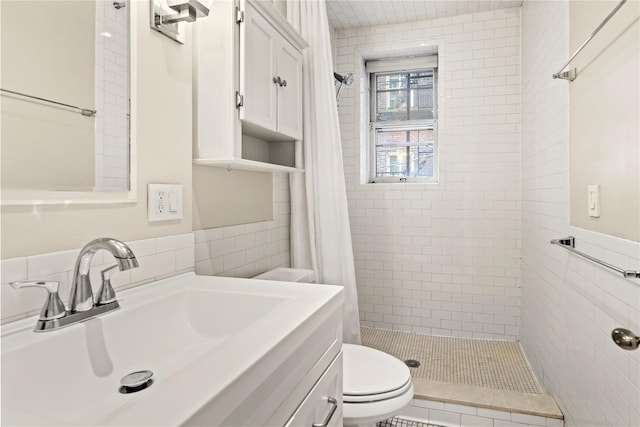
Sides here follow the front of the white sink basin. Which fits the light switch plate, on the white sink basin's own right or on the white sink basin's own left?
on the white sink basin's own left

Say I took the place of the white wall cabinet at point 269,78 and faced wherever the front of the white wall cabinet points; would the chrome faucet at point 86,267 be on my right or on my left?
on my right

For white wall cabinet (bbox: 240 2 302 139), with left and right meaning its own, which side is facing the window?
left
